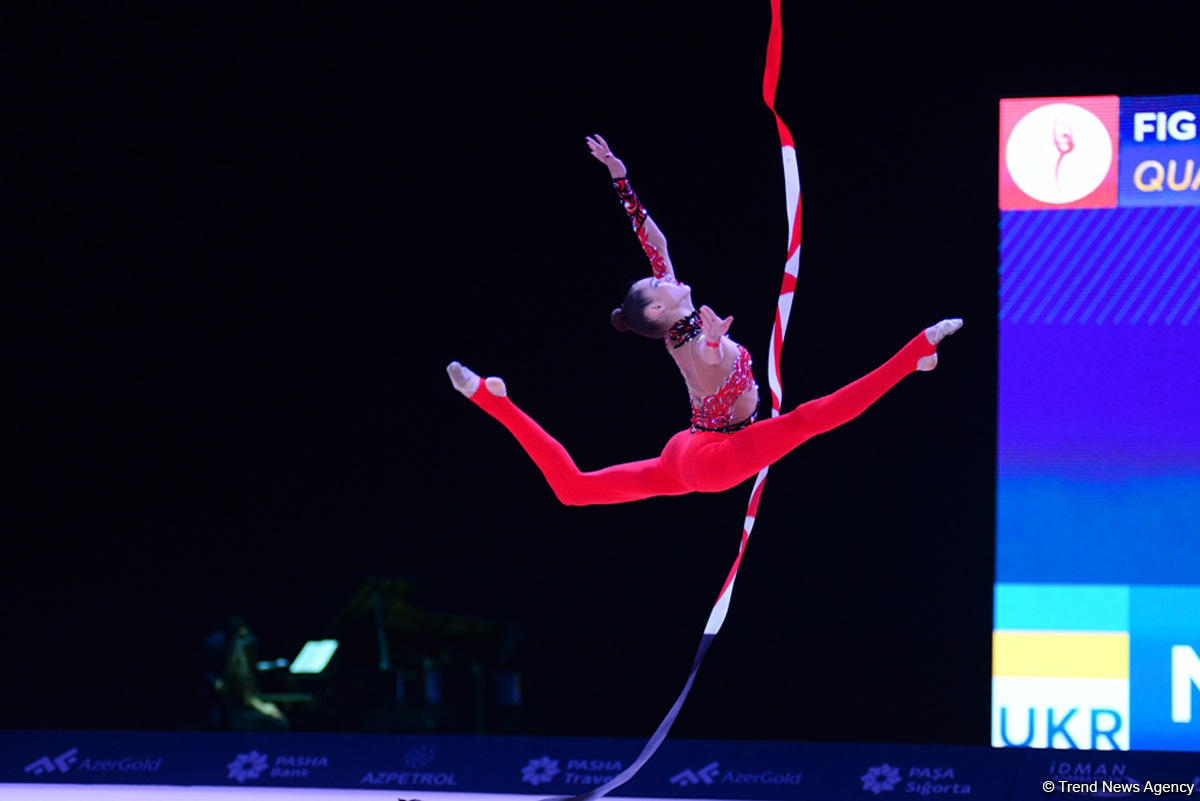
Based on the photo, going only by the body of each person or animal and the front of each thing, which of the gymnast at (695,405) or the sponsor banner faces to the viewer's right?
the gymnast

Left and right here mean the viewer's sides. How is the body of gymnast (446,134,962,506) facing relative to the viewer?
facing to the right of the viewer

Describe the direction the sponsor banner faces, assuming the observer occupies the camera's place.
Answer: facing the viewer

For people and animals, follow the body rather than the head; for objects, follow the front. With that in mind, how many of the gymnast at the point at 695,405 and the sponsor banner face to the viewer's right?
1

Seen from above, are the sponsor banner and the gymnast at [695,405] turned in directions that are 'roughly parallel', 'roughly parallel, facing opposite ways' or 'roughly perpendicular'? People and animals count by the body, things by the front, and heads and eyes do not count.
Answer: roughly perpendicular
